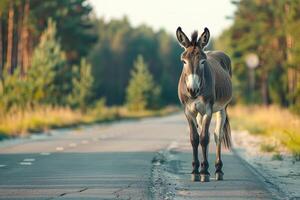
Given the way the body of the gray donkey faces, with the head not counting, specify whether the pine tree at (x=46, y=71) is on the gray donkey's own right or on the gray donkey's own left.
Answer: on the gray donkey's own right

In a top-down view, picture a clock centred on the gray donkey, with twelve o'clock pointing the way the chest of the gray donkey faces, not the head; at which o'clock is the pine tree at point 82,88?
The pine tree is roughly at 4 o'clock from the gray donkey.

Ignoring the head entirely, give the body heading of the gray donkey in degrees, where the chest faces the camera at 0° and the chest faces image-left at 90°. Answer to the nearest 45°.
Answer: approximately 45°
